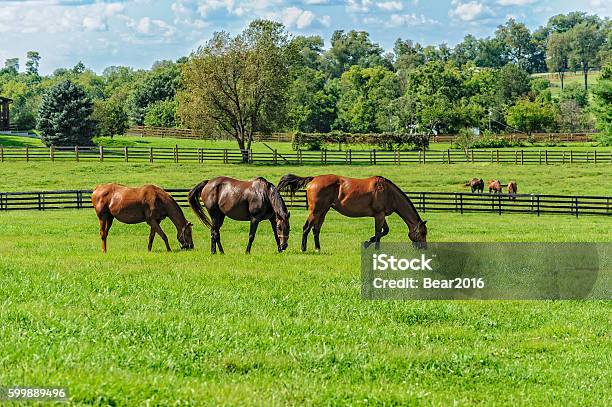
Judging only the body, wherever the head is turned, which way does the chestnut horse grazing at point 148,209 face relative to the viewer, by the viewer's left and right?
facing to the right of the viewer

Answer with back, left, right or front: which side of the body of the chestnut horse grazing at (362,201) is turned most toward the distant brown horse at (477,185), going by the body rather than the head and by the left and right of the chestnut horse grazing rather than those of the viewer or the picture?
left

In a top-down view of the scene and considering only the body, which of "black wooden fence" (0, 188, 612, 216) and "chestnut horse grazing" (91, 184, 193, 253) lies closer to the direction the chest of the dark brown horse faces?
the black wooden fence

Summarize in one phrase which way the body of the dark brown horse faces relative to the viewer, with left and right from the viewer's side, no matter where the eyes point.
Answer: facing to the right of the viewer

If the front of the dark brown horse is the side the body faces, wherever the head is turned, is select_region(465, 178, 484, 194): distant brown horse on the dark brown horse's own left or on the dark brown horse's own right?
on the dark brown horse's own left

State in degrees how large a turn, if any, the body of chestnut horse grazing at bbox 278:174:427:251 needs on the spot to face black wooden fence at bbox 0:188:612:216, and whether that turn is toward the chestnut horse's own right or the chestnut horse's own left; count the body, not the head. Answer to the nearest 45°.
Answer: approximately 90° to the chestnut horse's own left

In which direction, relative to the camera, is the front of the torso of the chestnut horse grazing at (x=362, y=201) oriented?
to the viewer's right
